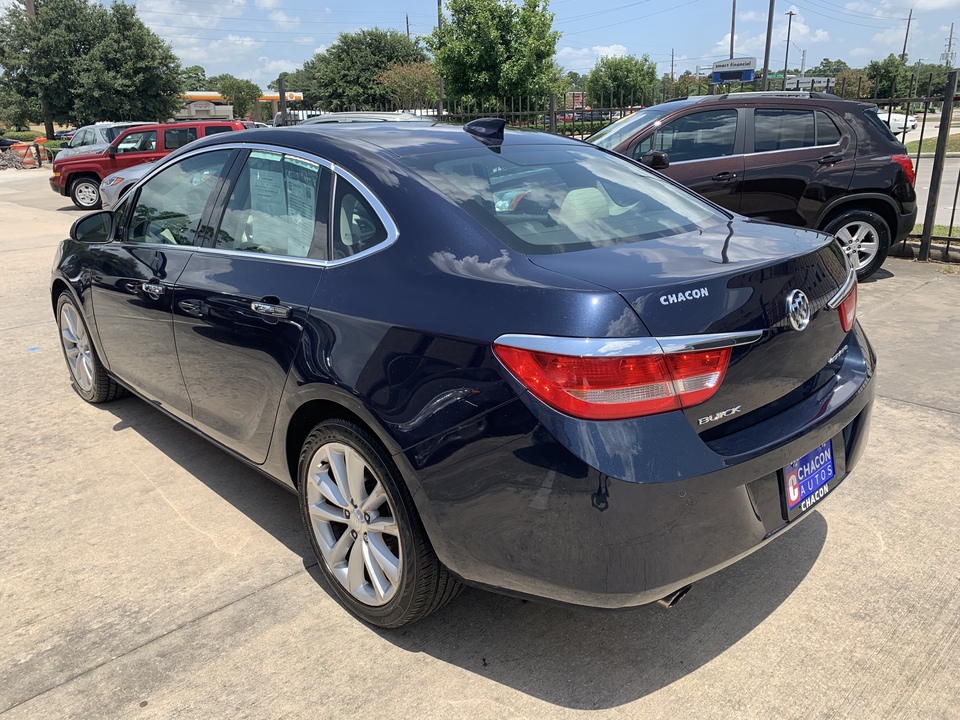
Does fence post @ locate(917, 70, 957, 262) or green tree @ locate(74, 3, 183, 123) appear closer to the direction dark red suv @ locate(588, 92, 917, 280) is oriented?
the green tree

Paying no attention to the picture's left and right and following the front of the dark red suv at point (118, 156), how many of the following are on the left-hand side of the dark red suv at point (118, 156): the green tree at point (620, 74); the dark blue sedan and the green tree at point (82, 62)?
1

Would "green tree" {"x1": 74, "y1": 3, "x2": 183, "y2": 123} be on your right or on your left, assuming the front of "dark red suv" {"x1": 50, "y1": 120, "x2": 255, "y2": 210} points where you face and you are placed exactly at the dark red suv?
on your right

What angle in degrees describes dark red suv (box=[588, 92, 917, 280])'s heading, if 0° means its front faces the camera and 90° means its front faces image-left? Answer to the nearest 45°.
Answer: approximately 45°

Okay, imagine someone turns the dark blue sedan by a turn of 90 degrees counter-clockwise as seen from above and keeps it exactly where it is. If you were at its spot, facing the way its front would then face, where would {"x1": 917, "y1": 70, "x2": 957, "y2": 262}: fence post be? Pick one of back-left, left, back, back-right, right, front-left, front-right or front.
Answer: back

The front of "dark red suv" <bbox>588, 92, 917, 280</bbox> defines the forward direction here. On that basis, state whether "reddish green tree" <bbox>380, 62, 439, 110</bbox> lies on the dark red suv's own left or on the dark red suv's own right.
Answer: on the dark red suv's own right

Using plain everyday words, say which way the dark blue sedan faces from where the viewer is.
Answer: facing away from the viewer and to the left of the viewer

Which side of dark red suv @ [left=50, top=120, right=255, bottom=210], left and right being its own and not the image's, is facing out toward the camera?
left

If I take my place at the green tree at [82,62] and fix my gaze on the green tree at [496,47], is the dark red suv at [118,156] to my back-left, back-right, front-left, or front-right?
front-right

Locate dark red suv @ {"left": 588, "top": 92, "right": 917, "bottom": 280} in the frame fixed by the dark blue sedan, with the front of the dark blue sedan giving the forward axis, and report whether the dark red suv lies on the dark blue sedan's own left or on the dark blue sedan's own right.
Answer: on the dark blue sedan's own right
